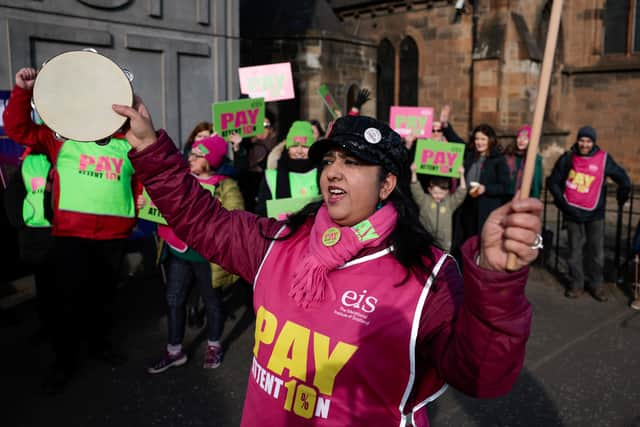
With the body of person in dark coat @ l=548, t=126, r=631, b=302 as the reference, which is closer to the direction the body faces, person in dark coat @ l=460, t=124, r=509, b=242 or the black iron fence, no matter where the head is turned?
the person in dark coat

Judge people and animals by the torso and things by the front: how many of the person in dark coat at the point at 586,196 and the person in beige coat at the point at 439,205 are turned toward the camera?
2

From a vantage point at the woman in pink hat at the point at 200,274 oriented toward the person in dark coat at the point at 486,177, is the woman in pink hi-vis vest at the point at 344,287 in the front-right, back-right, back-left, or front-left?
back-right

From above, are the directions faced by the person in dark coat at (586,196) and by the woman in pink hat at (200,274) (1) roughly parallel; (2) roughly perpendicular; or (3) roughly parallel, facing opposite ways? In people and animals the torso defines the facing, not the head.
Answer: roughly parallel

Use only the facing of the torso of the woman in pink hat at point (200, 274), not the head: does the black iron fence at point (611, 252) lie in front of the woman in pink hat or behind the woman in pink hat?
behind

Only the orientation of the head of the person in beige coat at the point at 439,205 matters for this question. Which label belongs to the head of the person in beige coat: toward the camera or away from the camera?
toward the camera

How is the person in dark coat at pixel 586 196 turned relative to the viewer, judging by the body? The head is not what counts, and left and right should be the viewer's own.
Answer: facing the viewer

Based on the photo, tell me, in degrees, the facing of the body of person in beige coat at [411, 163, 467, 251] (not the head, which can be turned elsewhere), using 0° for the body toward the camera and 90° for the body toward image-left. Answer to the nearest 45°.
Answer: approximately 0°

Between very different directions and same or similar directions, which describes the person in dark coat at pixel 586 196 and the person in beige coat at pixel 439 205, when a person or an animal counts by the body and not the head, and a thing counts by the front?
same or similar directions

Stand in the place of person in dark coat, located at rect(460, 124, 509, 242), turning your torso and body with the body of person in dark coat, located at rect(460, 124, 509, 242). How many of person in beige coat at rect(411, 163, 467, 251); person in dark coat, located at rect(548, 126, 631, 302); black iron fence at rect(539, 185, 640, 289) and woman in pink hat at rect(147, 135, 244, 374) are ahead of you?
2

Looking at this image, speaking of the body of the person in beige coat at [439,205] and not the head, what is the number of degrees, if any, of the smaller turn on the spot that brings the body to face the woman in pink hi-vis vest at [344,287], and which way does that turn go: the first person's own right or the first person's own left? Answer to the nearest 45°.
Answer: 0° — they already face them

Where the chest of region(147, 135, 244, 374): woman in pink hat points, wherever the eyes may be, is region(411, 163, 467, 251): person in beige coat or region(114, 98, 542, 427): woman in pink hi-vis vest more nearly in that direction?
the woman in pink hi-vis vest

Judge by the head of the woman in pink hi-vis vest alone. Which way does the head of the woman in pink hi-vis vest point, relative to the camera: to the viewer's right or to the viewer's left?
to the viewer's left
